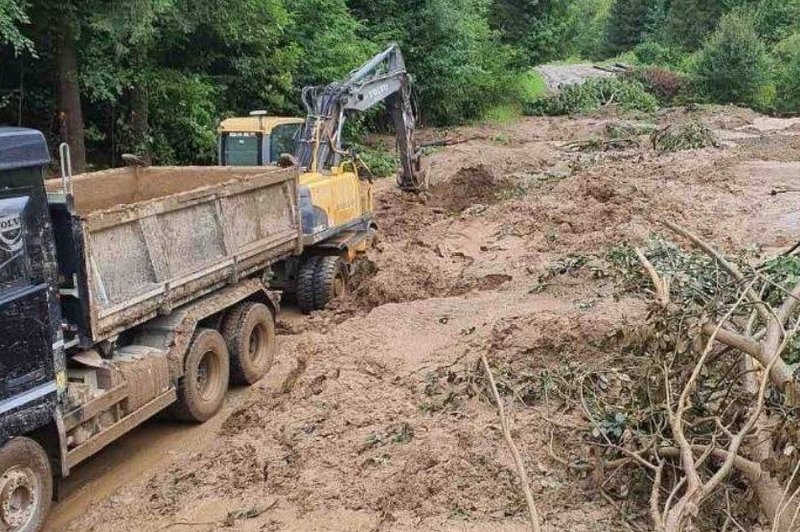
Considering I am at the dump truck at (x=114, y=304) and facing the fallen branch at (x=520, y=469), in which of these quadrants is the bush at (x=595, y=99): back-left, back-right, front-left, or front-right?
back-left

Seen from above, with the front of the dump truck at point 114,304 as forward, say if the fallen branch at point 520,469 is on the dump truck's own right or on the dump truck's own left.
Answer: on the dump truck's own left

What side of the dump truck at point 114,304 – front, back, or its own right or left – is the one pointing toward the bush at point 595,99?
back

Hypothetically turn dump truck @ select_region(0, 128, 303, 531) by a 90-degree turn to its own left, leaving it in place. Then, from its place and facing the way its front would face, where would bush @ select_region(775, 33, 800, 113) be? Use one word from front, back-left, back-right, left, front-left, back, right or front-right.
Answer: left

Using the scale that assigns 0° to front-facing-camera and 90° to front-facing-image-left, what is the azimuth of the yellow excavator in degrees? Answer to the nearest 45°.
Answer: approximately 225°

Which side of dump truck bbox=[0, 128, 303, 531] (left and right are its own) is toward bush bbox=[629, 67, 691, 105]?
back

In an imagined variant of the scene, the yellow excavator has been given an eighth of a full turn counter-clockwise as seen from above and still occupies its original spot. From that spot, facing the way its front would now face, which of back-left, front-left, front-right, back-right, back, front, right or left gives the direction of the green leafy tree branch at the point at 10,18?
left

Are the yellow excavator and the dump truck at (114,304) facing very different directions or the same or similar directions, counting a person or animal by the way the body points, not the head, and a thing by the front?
very different directions

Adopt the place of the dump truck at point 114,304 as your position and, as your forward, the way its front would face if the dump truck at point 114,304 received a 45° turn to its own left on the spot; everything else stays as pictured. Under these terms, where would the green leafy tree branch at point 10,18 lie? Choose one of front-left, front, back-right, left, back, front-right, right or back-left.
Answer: back

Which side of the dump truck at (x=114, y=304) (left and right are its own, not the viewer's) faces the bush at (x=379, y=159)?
back

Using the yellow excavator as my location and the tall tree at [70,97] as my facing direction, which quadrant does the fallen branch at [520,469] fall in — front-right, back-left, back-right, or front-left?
back-left

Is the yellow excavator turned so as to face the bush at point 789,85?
yes

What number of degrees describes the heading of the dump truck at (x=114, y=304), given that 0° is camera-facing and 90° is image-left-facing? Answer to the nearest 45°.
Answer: approximately 45°

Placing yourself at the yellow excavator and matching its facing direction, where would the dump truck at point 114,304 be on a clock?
The dump truck is roughly at 5 o'clock from the yellow excavator.

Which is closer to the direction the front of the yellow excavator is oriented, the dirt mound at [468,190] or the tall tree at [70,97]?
the dirt mound
